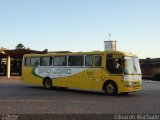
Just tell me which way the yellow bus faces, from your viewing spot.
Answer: facing the viewer and to the right of the viewer
